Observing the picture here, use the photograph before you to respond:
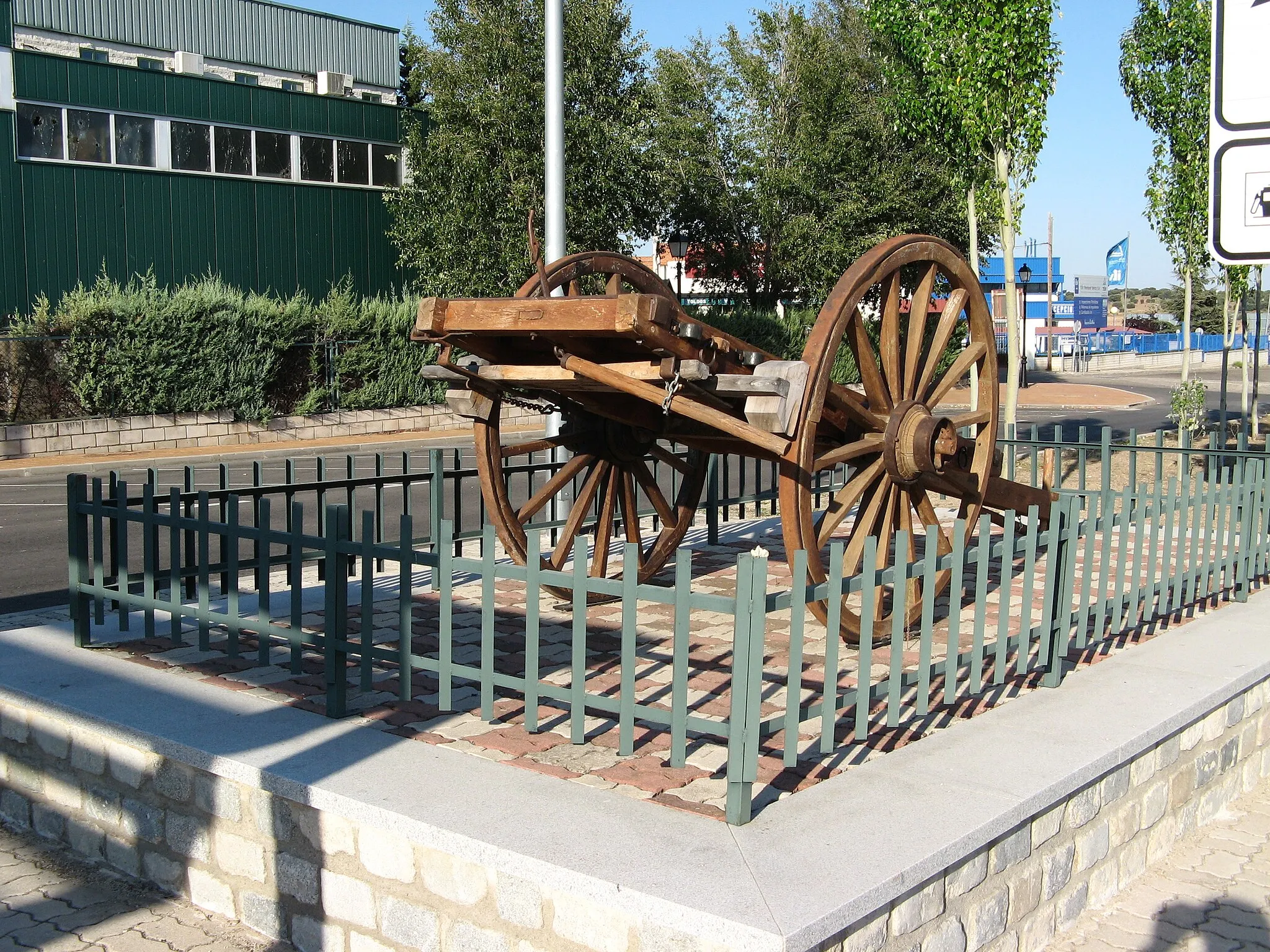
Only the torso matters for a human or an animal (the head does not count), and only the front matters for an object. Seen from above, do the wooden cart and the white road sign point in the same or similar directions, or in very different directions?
very different directions

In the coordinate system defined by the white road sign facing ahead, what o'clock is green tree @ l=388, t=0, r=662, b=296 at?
The green tree is roughly at 5 o'clock from the white road sign.

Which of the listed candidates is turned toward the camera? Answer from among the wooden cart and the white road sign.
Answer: the white road sign

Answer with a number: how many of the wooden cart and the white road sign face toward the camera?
1

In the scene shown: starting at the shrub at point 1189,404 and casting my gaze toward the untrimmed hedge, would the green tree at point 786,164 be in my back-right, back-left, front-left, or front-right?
front-right

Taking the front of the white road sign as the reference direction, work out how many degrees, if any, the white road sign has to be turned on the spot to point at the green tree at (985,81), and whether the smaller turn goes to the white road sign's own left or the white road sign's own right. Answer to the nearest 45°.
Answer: approximately 180°

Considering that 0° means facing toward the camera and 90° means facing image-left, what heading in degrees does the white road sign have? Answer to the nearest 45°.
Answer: approximately 0°
